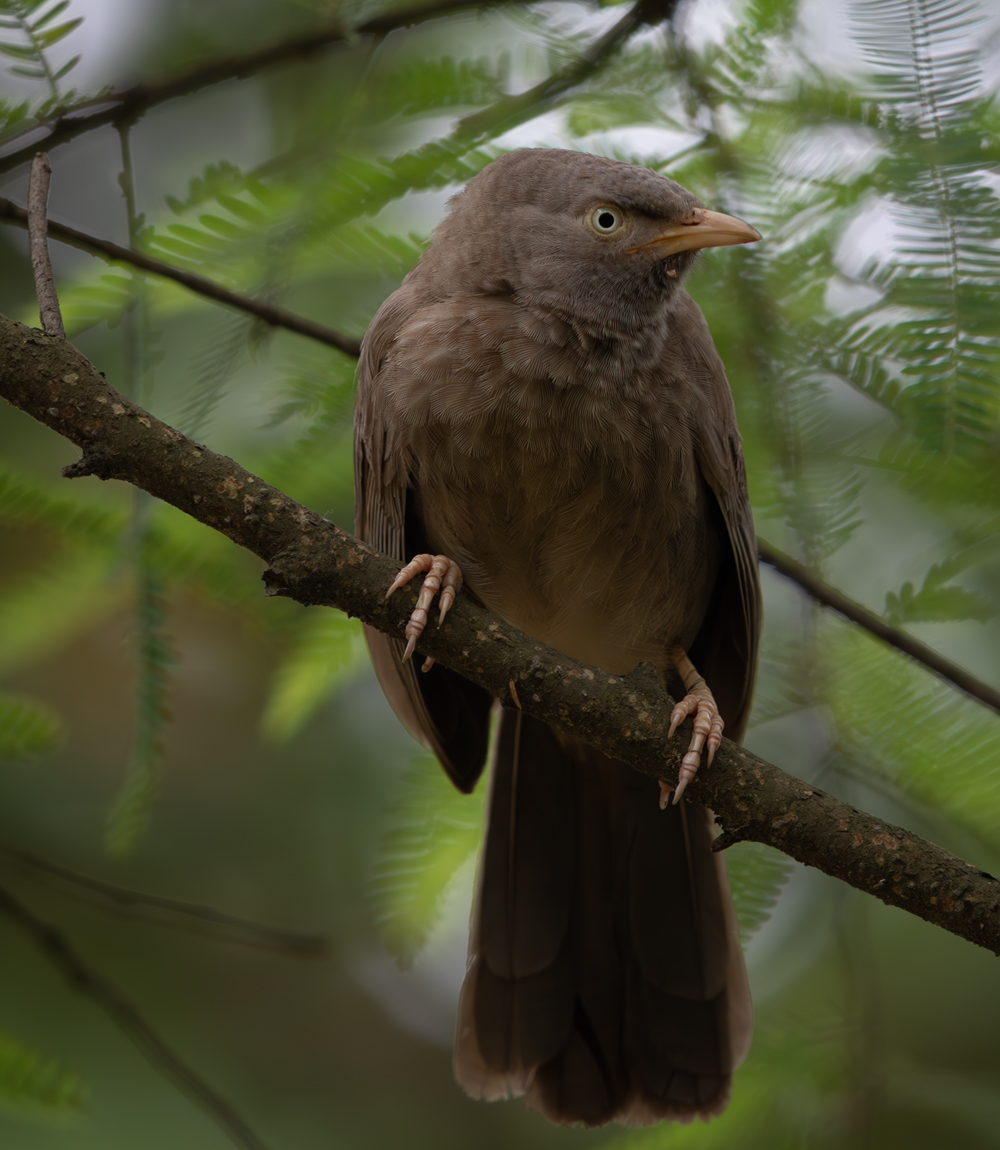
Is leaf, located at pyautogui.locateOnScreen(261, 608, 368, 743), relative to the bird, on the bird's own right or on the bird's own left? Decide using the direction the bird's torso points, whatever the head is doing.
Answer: on the bird's own right

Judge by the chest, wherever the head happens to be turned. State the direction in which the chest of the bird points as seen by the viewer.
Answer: toward the camera
